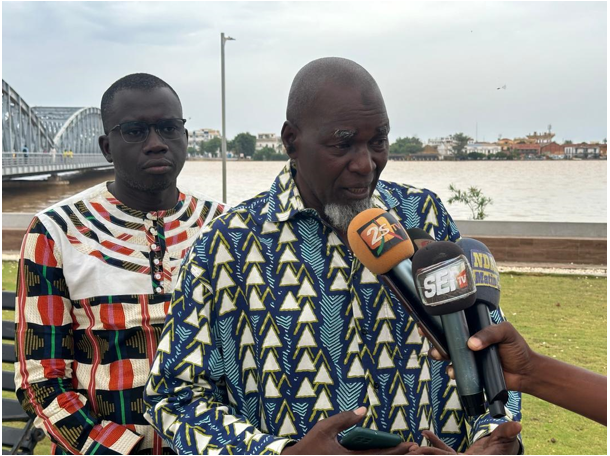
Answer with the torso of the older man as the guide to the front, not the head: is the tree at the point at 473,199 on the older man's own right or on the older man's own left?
on the older man's own left

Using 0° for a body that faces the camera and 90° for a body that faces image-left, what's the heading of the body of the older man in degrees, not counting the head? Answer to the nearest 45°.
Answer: approximately 315°
